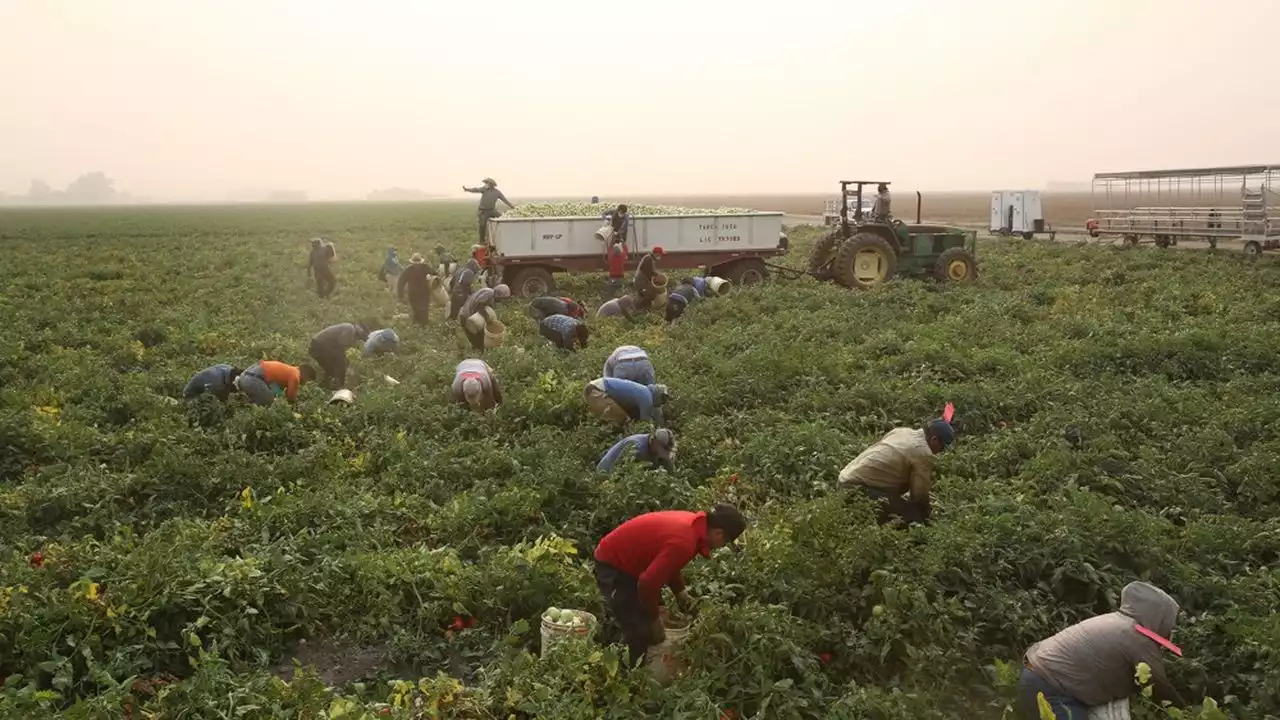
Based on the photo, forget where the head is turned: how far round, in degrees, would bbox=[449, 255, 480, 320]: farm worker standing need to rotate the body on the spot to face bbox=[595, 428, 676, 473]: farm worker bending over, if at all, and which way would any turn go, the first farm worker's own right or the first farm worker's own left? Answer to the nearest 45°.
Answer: approximately 90° to the first farm worker's own right

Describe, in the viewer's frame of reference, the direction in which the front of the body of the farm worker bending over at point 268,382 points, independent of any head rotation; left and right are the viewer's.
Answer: facing to the right of the viewer

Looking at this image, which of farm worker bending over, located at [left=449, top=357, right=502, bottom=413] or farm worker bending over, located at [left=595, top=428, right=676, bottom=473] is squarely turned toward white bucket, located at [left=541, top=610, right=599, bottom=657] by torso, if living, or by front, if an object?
farm worker bending over, located at [left=449, top=357, right=502, bottom=413]

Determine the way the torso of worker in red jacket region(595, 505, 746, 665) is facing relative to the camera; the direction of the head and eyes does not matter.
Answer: to the viewer's right

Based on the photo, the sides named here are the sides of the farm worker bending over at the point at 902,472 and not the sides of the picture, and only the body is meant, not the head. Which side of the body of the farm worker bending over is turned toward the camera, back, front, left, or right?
right

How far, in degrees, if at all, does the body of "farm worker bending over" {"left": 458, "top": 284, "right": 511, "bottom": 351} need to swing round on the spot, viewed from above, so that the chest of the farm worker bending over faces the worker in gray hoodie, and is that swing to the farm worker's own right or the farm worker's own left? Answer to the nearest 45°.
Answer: approximately 90° to the farm worker's own right

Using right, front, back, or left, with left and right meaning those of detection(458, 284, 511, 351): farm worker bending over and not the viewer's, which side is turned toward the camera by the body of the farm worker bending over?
right

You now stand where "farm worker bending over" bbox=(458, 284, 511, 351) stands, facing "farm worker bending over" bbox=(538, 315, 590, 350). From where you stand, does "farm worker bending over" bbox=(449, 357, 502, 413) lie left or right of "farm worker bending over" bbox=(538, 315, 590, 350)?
right

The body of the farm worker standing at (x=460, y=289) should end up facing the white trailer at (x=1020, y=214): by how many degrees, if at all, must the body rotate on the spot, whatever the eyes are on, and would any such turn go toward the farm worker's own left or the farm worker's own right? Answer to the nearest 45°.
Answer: approximately 45° to the farm worker's own left
